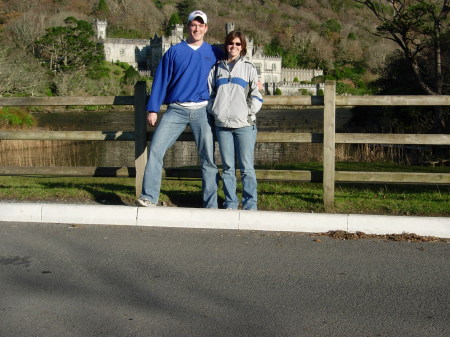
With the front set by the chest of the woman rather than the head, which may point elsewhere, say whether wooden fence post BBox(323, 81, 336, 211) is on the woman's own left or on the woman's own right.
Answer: on the woman's own left

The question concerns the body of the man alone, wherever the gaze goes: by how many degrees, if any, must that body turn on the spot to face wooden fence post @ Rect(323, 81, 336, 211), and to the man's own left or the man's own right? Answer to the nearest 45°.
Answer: approximately 90° to the man's own left

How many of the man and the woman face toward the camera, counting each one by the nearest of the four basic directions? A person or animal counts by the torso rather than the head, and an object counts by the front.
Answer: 2

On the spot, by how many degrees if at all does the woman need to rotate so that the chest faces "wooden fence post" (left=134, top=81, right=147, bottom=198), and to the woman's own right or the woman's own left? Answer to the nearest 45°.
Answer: approximately 135° to the woman's own right

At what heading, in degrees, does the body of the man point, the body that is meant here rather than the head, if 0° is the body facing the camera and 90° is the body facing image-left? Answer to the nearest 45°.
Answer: approximately 0°

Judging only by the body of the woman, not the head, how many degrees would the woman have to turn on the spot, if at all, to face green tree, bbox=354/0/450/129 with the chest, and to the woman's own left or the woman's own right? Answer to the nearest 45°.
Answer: approximately 135° to the woman's own left

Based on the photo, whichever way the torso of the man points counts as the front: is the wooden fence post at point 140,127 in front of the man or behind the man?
behind
